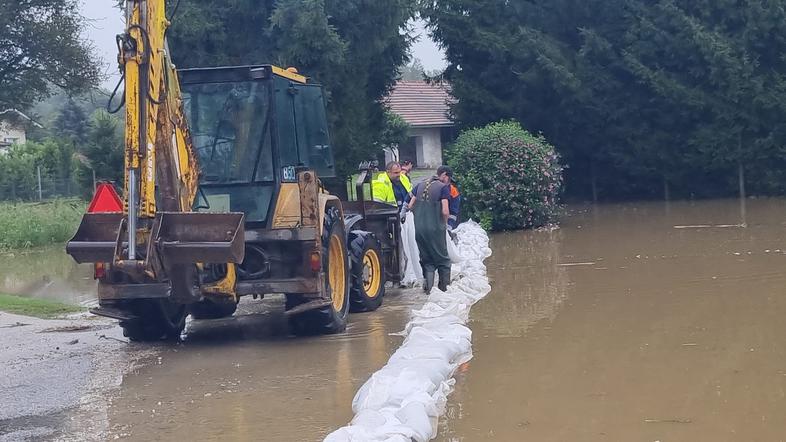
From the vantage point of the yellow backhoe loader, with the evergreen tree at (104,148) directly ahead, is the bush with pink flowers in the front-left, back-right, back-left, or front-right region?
front-right

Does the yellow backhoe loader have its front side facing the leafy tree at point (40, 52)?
no

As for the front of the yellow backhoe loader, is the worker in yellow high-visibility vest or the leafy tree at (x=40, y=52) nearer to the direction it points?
the worker in yellow high-visibility vest

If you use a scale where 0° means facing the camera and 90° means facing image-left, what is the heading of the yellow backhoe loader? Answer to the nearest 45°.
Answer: approximately 225°

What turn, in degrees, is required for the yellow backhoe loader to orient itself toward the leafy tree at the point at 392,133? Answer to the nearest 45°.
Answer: approximately 45° to its left

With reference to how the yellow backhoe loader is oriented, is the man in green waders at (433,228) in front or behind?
in front

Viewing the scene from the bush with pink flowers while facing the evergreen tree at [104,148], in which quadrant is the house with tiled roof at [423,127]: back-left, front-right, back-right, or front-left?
front-right

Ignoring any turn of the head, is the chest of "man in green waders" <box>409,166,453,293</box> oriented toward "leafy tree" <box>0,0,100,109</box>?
no

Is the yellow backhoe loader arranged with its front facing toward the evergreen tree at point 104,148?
no
